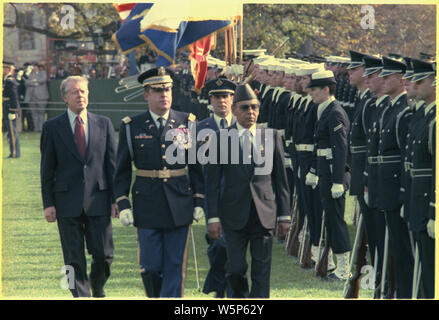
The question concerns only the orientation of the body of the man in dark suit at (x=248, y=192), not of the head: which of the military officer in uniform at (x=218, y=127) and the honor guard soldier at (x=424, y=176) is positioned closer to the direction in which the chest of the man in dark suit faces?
the honor guard soldier

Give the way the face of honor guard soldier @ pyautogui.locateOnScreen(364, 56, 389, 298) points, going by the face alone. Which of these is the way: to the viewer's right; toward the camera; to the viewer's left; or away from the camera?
to the viewer's left

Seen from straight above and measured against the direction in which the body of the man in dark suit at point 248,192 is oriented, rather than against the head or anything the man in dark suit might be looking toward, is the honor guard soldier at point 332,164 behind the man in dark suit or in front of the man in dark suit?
behind

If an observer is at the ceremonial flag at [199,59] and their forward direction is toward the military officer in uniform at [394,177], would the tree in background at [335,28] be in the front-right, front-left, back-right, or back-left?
back-left

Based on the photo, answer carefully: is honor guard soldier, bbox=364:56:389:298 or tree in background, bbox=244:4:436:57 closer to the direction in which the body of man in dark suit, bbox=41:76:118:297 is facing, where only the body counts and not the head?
the honor guard soldier

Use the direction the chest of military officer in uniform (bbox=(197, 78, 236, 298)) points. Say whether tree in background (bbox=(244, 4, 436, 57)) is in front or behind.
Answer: behind

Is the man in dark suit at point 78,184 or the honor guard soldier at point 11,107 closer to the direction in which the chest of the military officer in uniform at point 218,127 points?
the man in dark suit
